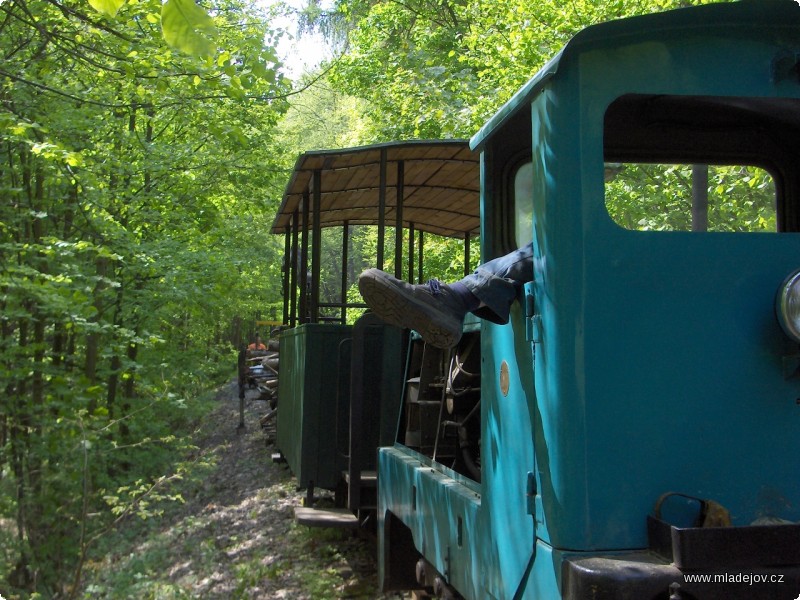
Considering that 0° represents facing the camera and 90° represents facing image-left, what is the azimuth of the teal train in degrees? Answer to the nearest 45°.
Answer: approximately 315°
